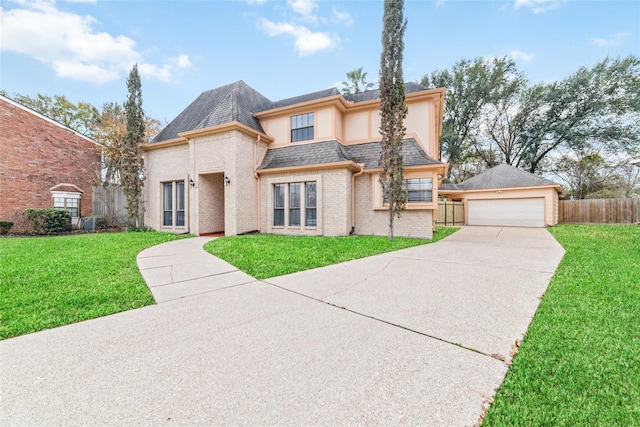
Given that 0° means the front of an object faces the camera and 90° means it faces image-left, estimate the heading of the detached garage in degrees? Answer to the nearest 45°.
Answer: approximately 0°

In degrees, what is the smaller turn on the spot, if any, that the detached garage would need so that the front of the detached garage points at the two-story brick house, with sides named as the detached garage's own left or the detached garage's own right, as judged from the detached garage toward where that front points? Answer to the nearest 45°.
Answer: approximately 45° to the detached garage's own right

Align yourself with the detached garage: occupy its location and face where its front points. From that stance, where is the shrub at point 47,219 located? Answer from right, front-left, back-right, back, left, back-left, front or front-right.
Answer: front-right

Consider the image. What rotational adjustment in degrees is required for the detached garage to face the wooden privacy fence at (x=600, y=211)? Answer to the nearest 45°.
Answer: approximately 135° to its left

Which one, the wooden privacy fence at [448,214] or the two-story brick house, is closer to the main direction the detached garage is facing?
the two-story brick house
